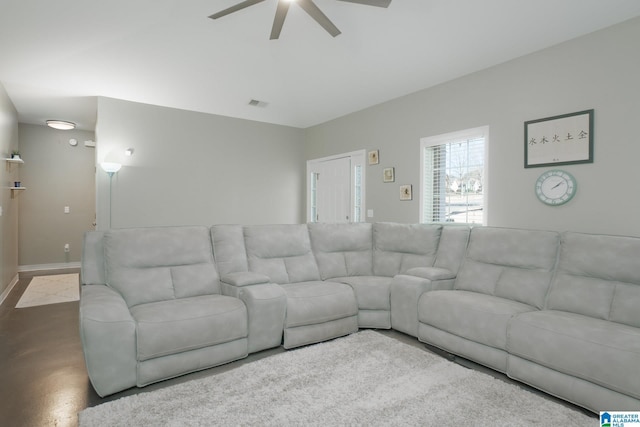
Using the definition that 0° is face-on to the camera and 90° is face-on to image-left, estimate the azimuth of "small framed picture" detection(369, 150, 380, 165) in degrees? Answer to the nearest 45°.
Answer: approximately 45°

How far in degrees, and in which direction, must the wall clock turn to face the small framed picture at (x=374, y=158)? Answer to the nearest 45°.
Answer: approximately 90° to its right

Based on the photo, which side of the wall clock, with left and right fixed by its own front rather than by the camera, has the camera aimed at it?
front

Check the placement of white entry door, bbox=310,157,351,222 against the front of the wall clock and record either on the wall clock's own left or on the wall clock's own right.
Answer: on the wall clock's own right

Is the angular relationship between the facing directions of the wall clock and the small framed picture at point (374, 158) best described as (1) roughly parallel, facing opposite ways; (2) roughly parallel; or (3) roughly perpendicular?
roughly parallel

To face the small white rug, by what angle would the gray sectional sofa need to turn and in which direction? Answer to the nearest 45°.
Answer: approximately 90° to its right

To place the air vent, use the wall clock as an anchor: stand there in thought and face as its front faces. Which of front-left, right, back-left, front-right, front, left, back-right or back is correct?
right

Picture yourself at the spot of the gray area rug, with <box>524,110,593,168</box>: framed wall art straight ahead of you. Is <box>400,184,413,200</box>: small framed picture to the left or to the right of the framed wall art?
left

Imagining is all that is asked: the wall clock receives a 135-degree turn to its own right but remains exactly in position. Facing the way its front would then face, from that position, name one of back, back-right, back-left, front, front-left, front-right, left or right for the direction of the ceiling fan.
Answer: left

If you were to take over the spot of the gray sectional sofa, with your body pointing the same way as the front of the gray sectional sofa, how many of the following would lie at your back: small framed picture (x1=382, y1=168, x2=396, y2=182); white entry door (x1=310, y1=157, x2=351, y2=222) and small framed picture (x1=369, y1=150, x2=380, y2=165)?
3

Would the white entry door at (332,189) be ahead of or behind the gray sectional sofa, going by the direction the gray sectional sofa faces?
behind

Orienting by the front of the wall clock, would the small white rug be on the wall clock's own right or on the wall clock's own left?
on the wall clock's own right

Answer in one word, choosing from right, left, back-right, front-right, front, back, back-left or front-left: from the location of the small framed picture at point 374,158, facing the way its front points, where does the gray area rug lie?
front-left
